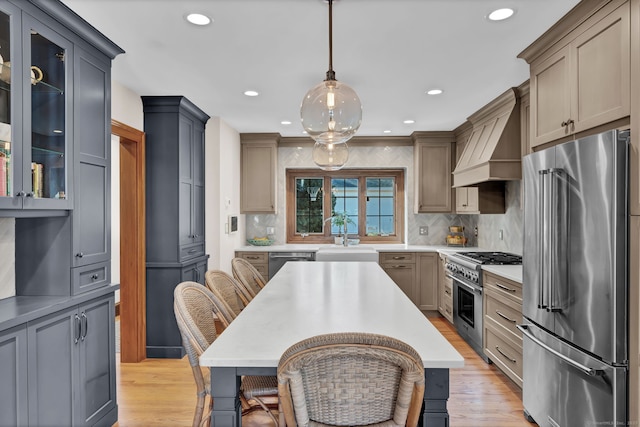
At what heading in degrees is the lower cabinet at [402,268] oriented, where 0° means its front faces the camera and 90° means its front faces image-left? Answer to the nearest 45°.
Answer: approximately 0°

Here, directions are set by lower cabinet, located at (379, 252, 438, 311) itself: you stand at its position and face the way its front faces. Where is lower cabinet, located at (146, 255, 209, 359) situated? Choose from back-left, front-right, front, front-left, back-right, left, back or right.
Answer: front-right

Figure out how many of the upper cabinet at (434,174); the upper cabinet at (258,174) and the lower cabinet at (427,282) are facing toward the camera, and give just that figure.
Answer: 3

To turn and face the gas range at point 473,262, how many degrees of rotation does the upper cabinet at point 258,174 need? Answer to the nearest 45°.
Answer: approximately 45° to its left

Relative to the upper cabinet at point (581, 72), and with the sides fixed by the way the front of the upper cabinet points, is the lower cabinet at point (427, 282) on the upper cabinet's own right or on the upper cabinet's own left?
on the upper cabinet's own right

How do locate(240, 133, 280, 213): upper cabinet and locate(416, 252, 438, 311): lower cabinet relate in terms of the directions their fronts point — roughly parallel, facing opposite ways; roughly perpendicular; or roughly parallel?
roughly parallel

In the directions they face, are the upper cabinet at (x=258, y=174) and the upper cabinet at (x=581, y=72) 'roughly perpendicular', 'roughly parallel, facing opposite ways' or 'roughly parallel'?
roughly perpendicular

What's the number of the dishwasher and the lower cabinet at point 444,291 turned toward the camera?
1

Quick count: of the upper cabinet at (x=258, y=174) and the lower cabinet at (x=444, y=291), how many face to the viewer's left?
1

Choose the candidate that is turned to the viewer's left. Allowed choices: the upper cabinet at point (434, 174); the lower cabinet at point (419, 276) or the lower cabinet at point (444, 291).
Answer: the lower cabinet at point (444, 291)

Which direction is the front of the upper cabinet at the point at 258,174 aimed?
toward the camera

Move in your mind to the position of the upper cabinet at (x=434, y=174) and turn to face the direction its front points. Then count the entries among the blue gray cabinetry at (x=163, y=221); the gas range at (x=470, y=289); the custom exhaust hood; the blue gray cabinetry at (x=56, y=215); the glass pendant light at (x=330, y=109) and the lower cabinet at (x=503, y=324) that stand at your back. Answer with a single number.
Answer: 0

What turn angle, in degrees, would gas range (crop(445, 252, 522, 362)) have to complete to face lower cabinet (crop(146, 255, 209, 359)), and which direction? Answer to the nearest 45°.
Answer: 0° — it already faces it

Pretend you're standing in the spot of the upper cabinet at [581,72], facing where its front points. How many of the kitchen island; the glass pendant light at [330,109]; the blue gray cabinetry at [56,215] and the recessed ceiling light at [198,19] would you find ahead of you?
4

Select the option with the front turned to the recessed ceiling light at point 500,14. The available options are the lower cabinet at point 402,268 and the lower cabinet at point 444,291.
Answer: the lower cabinet at point 402,268

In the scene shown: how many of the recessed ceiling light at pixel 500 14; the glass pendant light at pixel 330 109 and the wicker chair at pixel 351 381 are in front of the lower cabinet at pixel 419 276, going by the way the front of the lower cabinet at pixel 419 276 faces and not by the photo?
3

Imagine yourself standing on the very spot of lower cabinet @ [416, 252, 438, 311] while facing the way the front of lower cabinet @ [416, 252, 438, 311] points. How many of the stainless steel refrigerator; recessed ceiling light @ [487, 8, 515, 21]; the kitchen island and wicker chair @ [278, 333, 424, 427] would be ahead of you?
4

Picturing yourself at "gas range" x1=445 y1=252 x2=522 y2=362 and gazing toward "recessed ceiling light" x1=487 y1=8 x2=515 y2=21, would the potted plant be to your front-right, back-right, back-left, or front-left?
back-right

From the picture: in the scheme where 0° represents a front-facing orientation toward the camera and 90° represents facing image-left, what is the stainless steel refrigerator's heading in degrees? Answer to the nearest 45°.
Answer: approximately 45°

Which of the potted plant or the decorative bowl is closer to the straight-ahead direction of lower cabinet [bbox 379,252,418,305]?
the decorative bowl

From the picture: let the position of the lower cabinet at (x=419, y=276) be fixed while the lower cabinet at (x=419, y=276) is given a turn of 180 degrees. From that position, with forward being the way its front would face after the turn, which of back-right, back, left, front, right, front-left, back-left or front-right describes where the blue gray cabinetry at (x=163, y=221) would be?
back-left

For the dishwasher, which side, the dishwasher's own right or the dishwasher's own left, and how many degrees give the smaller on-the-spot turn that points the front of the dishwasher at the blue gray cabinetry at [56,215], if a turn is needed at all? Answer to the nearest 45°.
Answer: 0° — it already faces it

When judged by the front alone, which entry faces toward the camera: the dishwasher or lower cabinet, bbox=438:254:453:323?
the dishwasher
